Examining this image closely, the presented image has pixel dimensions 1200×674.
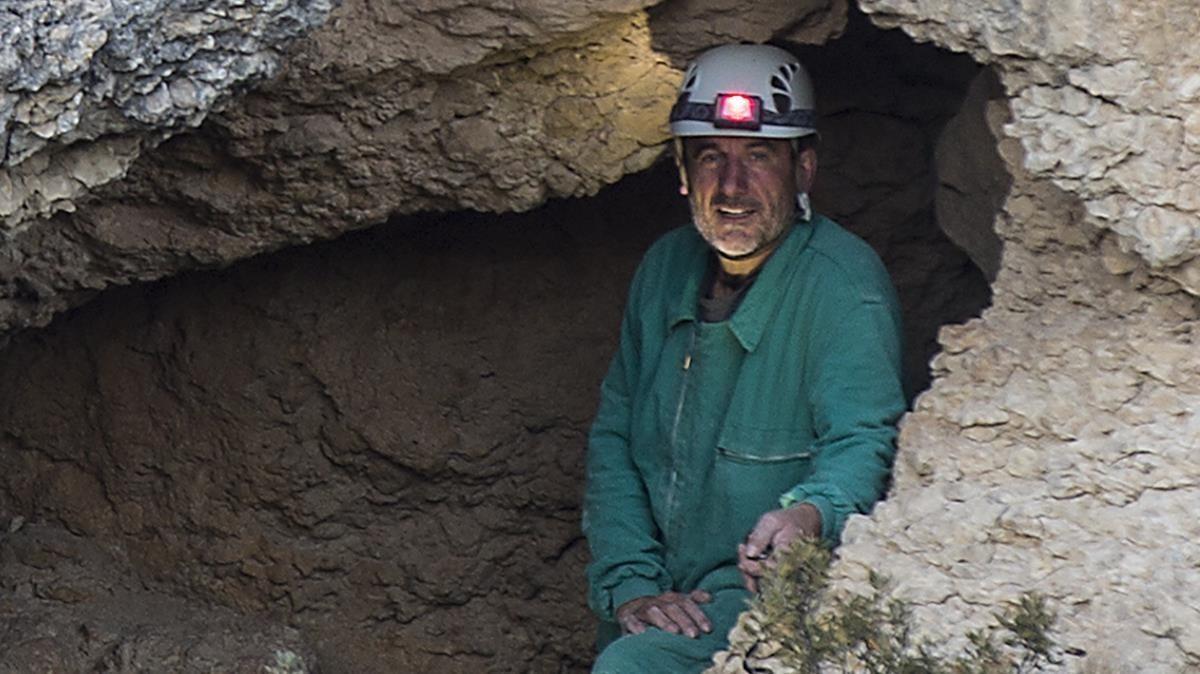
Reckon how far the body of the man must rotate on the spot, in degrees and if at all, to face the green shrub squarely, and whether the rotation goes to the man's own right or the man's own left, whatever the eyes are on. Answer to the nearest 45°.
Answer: approximately 45° to the man's own left

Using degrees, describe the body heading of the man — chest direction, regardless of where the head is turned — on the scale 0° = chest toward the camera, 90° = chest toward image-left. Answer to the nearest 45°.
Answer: approximately 45°
